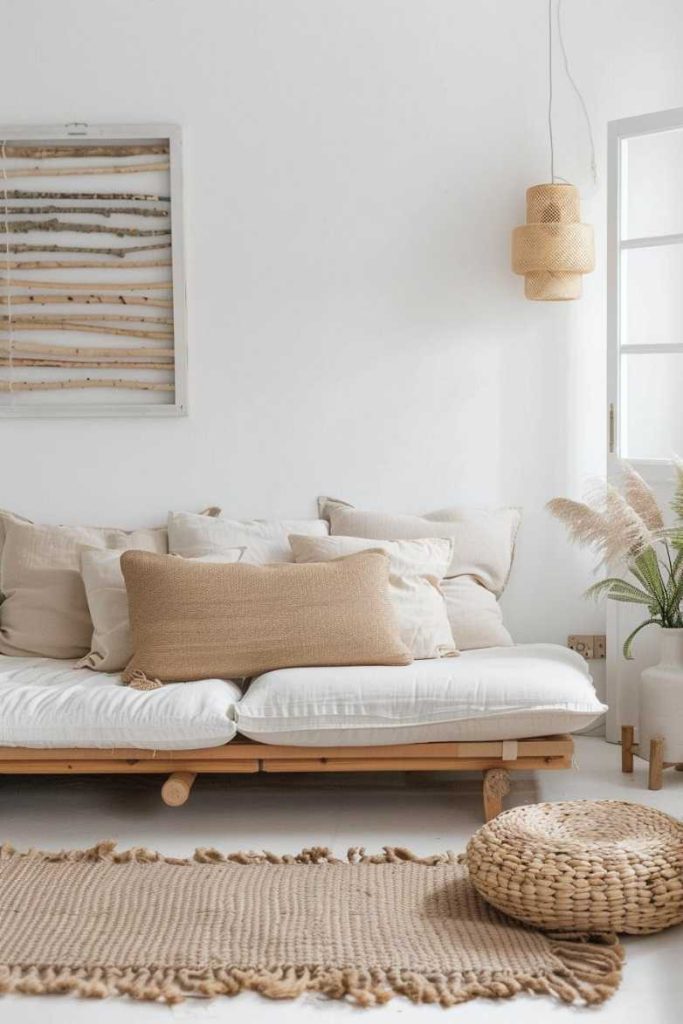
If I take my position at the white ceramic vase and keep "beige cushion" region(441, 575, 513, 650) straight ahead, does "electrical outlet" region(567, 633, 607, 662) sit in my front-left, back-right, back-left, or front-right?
front-right

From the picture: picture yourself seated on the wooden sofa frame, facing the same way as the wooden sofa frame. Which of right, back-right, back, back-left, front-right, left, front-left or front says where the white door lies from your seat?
back-left

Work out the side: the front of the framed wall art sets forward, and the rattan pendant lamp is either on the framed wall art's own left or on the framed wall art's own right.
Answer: on the framed wall art's own left

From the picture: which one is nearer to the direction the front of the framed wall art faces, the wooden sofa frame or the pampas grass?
the wooden sofa frame

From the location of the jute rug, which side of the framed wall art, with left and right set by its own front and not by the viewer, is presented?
front

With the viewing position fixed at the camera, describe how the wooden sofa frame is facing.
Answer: facing the viewer

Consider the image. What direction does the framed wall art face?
toward the camera

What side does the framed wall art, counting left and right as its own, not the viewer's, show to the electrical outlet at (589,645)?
left

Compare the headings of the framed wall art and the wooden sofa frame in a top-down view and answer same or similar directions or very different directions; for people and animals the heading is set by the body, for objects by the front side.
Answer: same or similar directions

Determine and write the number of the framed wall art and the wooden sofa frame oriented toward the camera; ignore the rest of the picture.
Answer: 2

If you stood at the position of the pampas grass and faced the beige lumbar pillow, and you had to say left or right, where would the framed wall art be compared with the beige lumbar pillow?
right

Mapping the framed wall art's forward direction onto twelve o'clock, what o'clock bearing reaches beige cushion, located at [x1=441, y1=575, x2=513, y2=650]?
The beige cushion is roughly at 10 o'clock from the framed wall art.

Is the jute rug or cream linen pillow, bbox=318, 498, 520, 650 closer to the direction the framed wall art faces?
the jute rug

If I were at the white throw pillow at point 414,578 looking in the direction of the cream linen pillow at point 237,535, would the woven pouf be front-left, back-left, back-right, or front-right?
back-left
